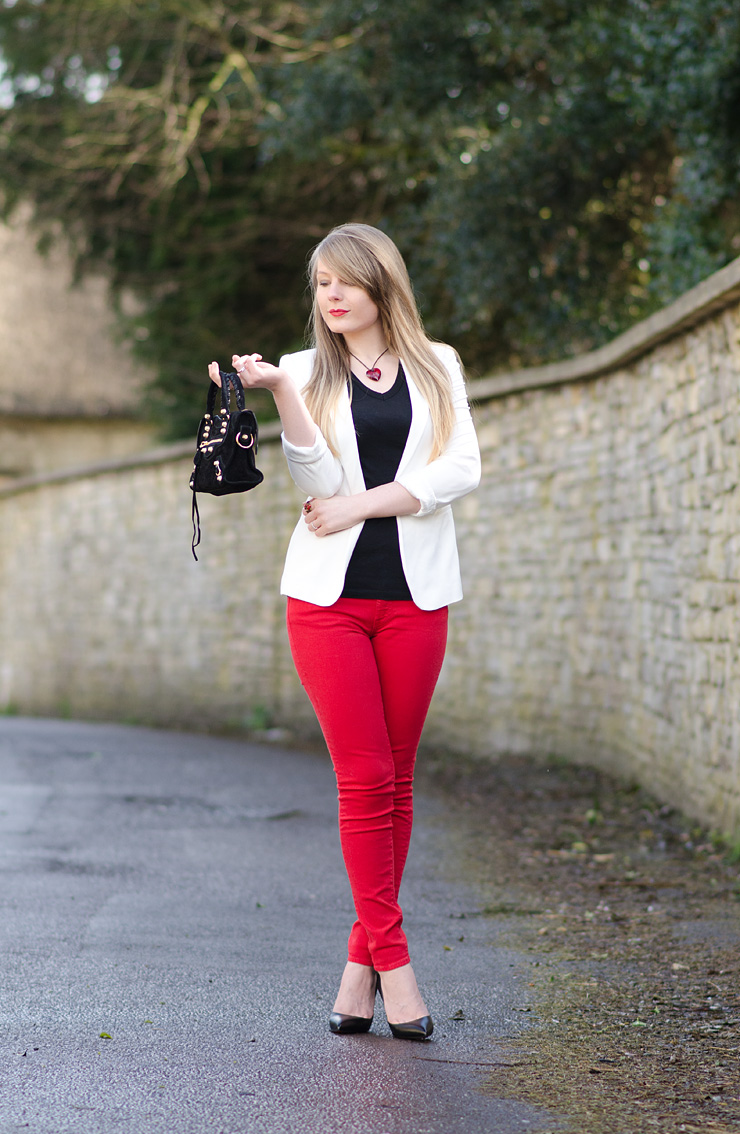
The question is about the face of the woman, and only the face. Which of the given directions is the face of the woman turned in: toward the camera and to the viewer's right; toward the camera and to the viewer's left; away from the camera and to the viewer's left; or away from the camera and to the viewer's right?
toward the camera and to the viewer's left

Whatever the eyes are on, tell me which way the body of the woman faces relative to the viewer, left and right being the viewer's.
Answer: facing the viewer
